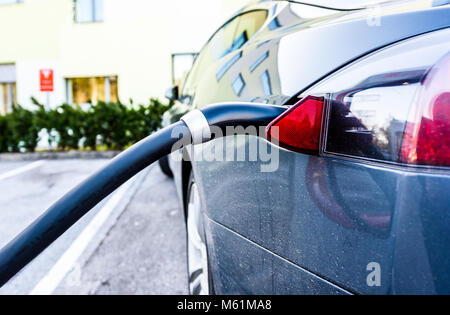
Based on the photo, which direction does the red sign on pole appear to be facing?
toward the camera

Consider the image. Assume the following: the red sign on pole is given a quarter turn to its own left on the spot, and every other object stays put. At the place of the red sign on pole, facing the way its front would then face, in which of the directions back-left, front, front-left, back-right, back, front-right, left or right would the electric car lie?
right

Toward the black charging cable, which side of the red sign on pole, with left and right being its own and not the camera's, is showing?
front
